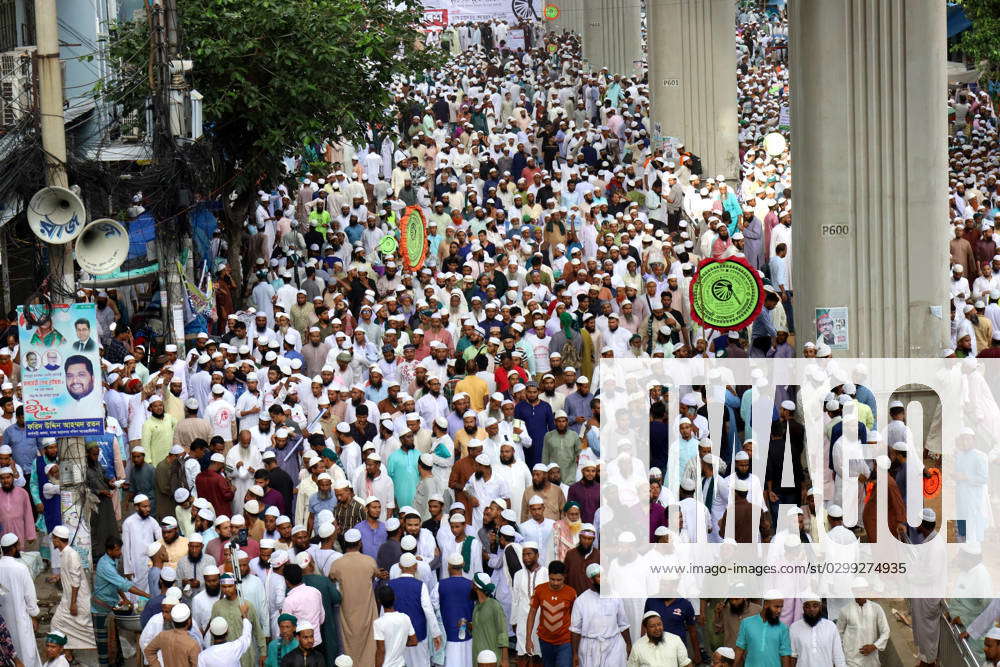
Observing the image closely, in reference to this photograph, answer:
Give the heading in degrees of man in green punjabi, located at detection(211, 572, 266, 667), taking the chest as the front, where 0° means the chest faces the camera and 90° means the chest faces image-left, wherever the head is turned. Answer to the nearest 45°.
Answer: approximately 0°

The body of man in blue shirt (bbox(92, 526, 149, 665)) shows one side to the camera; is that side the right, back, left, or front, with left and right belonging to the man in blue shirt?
right

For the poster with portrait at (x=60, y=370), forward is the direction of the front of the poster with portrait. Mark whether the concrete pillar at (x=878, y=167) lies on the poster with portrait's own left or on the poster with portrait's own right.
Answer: on the poster with portrait's own left

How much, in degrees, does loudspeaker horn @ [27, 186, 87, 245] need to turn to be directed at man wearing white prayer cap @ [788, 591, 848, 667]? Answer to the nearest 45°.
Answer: approximately 45° to its left

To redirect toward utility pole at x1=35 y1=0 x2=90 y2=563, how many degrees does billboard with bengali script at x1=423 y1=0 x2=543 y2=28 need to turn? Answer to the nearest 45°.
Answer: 0° — it already faces it

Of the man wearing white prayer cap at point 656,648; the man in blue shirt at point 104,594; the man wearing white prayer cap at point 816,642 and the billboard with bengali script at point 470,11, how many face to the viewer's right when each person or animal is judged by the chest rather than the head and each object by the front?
1

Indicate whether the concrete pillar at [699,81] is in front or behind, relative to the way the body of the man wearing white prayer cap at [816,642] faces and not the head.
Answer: behind
